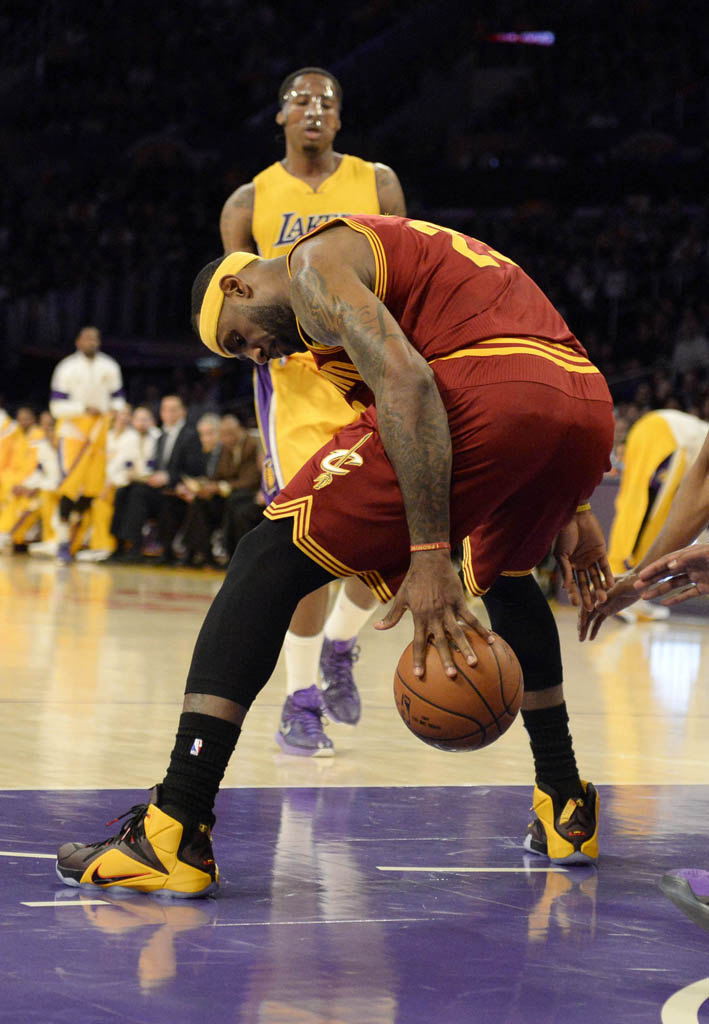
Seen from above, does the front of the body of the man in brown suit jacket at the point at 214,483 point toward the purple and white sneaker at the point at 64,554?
no

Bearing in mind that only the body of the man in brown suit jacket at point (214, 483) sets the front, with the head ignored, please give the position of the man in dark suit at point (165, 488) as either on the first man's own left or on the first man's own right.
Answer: on the first man's own right

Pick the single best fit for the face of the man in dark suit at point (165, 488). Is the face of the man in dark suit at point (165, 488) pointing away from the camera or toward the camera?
toward the camera

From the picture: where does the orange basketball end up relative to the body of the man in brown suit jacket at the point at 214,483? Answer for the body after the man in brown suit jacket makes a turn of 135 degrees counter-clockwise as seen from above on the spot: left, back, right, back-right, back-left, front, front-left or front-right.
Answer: right

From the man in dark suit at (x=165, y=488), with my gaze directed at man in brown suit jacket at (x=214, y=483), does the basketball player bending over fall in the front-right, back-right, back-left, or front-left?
front-right

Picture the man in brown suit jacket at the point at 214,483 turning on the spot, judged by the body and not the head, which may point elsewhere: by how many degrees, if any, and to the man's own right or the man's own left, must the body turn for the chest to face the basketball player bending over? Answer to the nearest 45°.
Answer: approximately 45° to the man's own left
